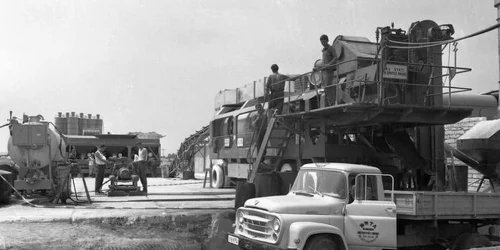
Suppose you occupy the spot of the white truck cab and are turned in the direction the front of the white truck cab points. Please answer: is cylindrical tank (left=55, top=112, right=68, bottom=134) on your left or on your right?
on your right

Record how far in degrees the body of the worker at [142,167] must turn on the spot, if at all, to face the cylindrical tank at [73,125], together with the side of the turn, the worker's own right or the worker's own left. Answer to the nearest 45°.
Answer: approximately 90° to the worker's own right

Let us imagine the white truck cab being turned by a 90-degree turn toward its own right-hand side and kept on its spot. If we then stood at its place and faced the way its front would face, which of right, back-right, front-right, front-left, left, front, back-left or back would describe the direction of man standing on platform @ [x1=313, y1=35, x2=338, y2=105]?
front-right

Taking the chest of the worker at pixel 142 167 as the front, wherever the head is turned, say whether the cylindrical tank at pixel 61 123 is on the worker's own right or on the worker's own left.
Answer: on the worker's own right

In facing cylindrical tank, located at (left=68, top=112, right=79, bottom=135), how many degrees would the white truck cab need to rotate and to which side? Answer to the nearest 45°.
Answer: approximately 90° to its right

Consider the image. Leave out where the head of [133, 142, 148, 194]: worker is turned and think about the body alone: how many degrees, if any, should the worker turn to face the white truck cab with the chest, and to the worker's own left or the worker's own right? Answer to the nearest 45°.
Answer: approximately 90° to the worker's own left
